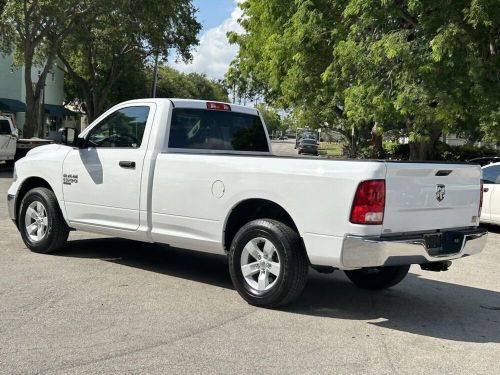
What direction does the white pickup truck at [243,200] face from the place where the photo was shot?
facing away from the viewer and to the left of the viewer

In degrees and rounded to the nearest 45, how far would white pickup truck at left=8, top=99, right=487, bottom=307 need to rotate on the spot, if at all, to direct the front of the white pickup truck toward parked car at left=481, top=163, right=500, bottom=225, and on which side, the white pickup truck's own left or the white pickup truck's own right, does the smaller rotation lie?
approximately 90° to the white pickup truck's own right

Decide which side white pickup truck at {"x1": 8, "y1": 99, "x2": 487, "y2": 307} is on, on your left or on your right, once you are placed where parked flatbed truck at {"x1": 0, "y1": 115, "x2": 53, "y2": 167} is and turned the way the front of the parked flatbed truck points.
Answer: on your left

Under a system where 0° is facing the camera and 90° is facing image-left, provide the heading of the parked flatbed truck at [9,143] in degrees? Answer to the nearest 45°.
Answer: approximately 90°
